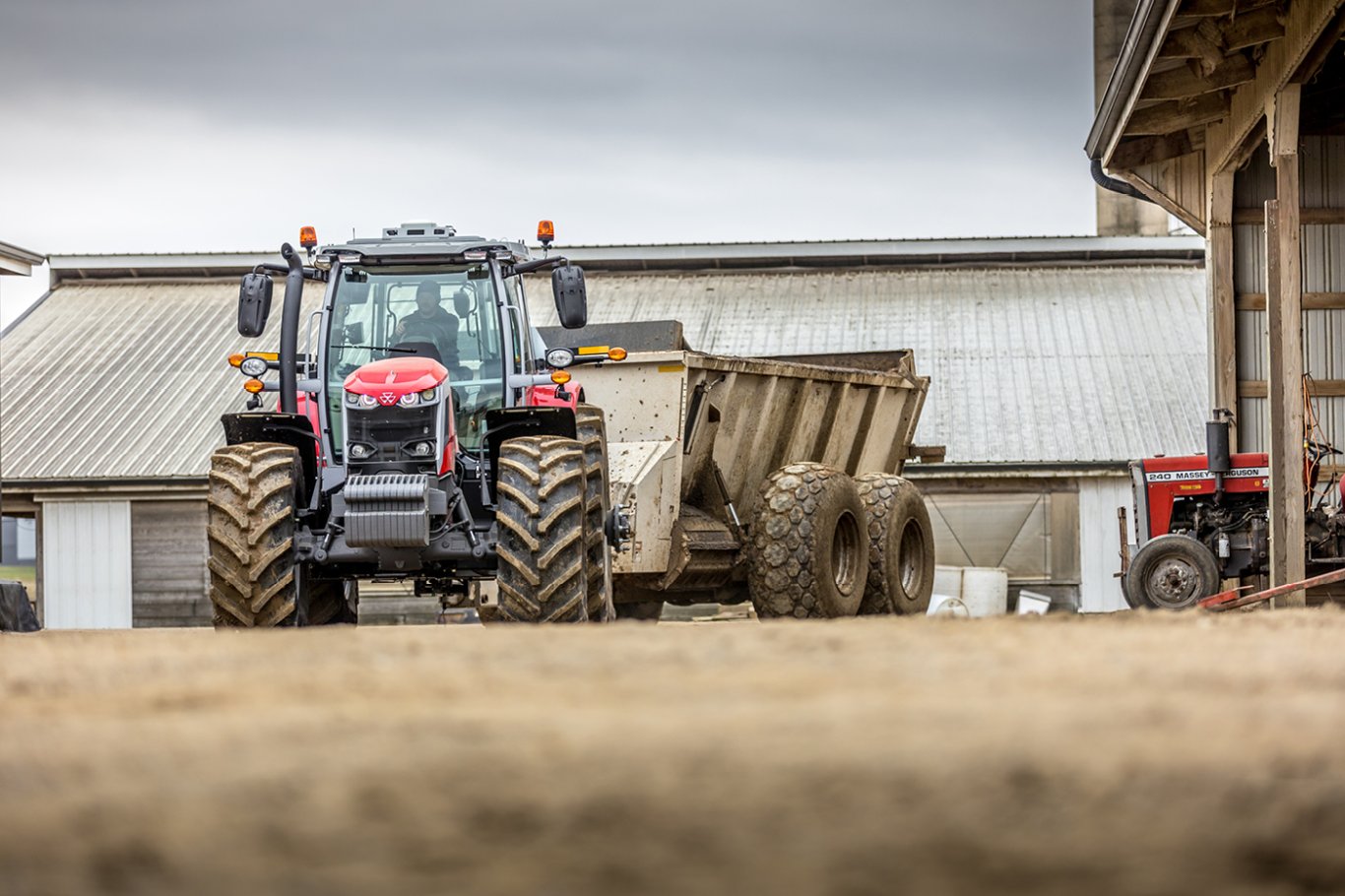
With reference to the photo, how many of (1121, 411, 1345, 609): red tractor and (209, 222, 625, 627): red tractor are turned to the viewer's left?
1

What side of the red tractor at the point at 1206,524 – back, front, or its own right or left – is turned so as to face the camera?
left

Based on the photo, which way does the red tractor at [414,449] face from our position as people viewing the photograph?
facing the viewer

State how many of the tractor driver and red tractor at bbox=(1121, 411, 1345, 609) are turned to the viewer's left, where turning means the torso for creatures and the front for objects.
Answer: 1

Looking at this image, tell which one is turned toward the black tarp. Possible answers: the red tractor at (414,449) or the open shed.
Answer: the open shed

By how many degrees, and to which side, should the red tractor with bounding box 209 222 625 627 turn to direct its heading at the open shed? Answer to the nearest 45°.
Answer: approximately 135° to its left

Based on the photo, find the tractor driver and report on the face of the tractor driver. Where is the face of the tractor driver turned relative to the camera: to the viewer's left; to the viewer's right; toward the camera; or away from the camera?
toward the camera

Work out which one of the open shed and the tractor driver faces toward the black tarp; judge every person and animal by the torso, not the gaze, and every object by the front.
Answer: the open shed

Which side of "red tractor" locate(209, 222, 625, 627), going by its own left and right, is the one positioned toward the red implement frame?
left

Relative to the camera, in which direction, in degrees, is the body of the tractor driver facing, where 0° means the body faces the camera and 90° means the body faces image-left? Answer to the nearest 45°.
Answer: approximately 0°
